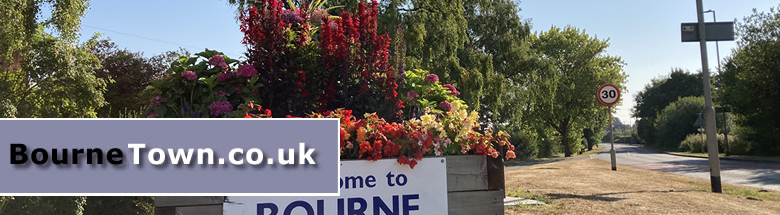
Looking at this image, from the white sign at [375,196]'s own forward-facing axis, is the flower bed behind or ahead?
behind

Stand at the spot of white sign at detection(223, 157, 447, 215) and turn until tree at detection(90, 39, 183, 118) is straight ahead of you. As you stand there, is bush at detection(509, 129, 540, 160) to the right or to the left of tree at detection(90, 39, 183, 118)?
right

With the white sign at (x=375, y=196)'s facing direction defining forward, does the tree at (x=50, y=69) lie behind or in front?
behind

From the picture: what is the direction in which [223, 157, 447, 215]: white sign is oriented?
toward the camera

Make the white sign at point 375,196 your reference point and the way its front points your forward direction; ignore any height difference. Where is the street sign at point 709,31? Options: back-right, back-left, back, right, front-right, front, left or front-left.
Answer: back-left

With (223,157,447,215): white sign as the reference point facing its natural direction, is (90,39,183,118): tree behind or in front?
behind

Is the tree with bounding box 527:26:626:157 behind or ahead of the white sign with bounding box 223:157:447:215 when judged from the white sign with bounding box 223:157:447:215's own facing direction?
behind

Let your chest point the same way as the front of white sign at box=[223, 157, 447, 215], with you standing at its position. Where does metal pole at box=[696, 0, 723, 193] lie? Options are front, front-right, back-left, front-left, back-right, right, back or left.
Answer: back-left
